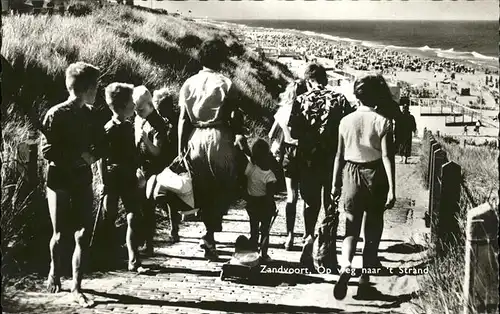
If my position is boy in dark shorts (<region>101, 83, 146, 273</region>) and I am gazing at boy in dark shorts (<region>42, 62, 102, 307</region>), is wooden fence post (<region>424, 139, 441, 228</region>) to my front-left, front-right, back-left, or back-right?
back-left

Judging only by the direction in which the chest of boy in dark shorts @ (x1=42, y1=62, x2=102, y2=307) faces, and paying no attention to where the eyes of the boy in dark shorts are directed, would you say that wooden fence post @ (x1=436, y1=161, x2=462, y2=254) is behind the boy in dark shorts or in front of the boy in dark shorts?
in front

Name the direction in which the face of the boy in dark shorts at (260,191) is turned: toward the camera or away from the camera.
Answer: away from the camera
